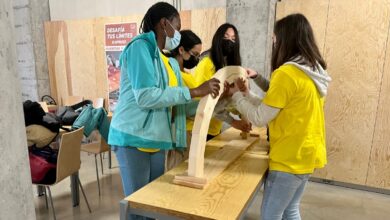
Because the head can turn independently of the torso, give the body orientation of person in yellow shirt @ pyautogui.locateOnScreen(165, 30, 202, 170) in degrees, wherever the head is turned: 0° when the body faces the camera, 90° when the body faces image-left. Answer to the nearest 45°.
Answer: approximately 315°

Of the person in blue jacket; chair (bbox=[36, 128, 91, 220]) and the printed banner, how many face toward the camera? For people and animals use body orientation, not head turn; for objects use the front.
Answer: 1

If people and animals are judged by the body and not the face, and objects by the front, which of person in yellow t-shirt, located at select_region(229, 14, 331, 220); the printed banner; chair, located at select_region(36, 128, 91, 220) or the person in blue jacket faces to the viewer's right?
the person in blue jacket

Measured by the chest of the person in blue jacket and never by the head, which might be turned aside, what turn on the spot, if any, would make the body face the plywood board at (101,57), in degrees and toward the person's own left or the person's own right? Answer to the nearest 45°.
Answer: approximately 90° to the person's own left

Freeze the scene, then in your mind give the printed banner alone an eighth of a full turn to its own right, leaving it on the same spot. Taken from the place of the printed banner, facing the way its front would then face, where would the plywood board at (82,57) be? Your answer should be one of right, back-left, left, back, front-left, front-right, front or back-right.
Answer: right

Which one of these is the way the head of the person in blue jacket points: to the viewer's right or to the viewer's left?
to the viewer's right

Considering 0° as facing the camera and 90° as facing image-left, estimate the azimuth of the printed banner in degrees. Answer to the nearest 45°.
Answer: approximately 0°

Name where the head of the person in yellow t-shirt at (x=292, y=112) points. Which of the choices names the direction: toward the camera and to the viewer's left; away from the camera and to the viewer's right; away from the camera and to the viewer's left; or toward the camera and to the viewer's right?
away from the camera and to the viewer's left

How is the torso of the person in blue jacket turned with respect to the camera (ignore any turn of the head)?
to the viewer's right
